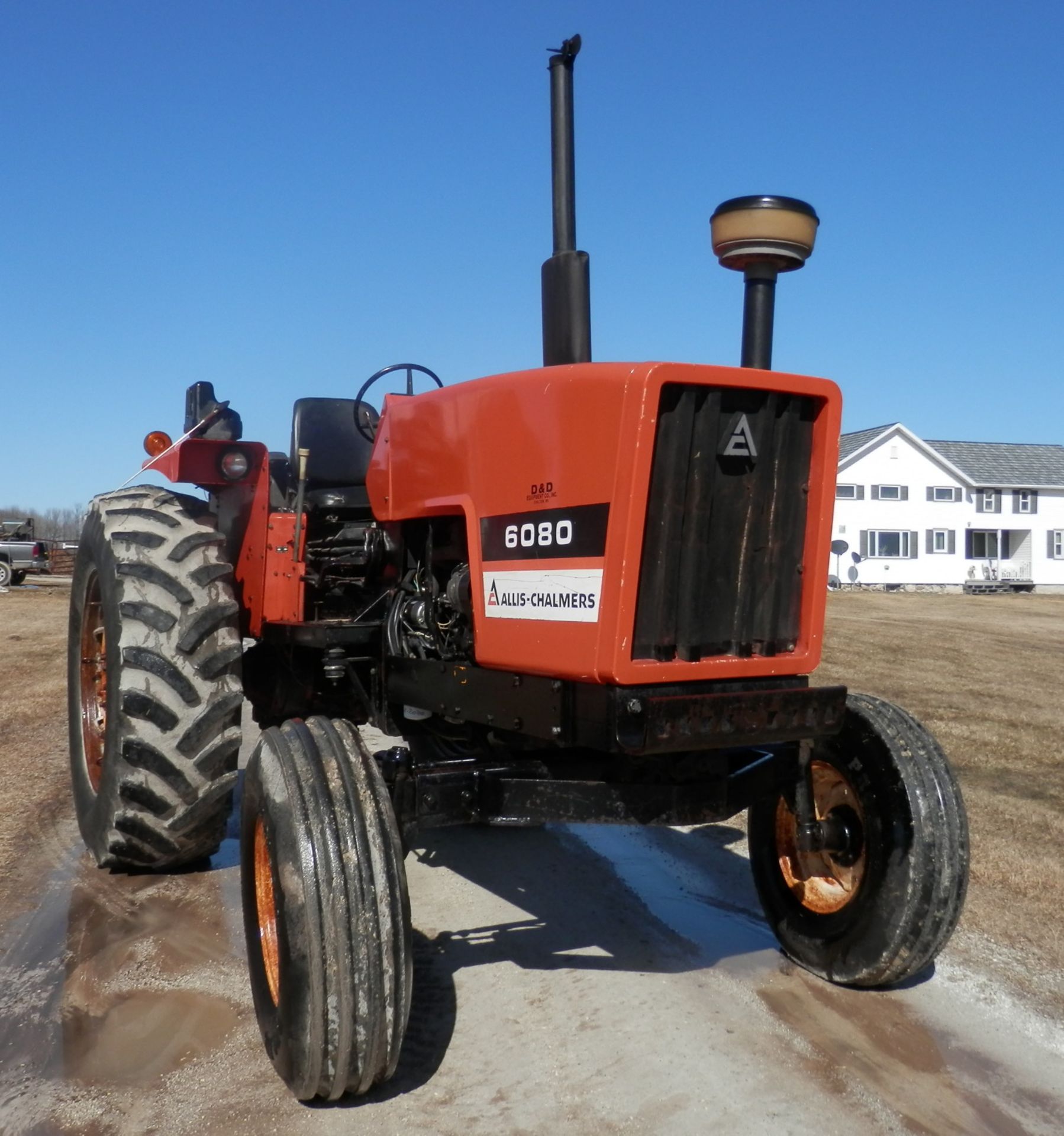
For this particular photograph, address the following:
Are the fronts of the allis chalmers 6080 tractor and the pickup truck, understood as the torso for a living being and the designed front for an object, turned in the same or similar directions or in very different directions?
very different directions

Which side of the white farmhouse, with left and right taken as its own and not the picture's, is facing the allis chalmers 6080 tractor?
front

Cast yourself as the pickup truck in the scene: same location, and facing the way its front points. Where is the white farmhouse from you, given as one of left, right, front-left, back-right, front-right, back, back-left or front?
back-right

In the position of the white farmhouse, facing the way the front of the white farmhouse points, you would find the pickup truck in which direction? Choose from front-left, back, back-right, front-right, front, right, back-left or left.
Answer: front-right

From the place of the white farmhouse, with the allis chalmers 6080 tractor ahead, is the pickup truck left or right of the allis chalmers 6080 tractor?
right

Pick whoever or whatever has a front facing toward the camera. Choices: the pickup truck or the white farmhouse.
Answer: the white farmhouse

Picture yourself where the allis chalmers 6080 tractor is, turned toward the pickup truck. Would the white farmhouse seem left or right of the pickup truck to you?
right

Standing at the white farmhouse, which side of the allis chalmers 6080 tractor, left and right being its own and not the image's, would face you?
left

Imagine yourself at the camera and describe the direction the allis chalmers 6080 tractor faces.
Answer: facing the viewer and to the right of the viewer

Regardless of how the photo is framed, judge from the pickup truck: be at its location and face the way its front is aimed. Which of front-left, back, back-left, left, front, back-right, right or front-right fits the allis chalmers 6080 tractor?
back-left

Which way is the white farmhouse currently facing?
toward the camera

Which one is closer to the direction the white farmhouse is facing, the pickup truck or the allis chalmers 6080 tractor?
the allis chalmers 6080 tractor

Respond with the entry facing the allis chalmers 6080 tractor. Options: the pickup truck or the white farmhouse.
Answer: the white farmhouse

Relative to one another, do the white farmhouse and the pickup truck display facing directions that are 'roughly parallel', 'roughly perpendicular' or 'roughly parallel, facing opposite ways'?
roughly perpendicular

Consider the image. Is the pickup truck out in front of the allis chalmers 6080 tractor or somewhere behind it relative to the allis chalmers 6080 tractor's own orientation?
behind

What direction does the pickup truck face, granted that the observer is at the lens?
facing away from the viewer and to the left of the viewer

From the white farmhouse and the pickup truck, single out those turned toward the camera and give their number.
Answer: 1
